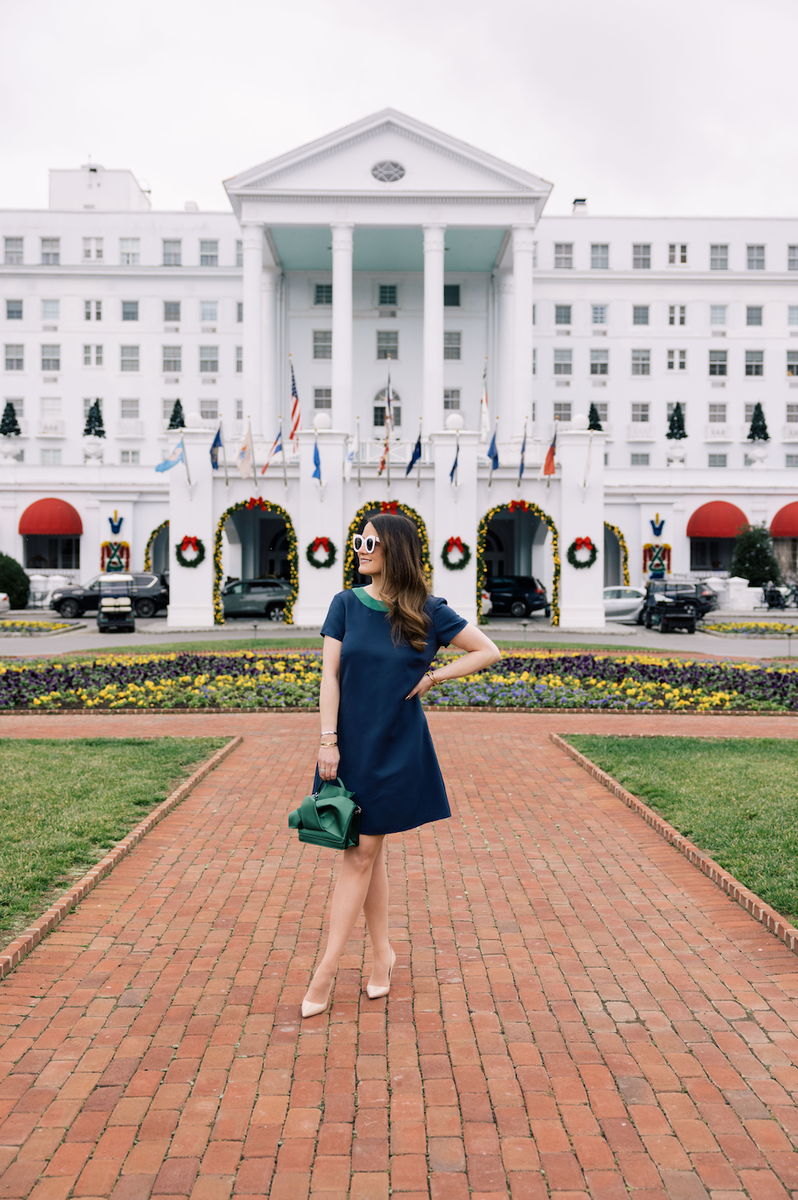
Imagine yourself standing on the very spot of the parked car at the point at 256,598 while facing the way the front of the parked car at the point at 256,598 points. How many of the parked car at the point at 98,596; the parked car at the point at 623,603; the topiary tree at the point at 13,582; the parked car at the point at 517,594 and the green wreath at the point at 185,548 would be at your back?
2

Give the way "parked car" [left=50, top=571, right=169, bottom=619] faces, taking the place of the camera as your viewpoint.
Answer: facing to the left of the viewer

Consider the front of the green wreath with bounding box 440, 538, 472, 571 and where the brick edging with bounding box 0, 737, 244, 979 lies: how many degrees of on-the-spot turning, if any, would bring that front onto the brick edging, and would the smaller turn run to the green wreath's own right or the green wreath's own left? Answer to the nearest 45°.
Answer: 0° — it already faces it

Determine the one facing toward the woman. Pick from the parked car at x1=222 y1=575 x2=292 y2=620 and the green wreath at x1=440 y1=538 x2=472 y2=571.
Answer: the green wreath

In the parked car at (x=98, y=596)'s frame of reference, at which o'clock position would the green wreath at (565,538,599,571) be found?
The green wreath is roughly at 7 o'clock from the parked car.

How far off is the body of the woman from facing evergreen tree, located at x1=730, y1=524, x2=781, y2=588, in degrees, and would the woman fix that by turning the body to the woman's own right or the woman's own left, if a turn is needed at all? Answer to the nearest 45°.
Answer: approximately 135° to the woman's own right

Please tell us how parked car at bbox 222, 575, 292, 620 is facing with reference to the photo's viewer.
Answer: facing to the left of the viewer

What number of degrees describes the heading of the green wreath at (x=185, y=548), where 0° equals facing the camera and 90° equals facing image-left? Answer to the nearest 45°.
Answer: approximately 0°

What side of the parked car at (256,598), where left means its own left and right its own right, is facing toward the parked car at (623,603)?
back

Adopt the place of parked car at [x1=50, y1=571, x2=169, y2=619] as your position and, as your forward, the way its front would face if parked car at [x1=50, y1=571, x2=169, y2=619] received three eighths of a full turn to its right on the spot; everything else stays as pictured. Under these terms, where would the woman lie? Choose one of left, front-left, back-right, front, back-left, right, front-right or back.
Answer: back-right
